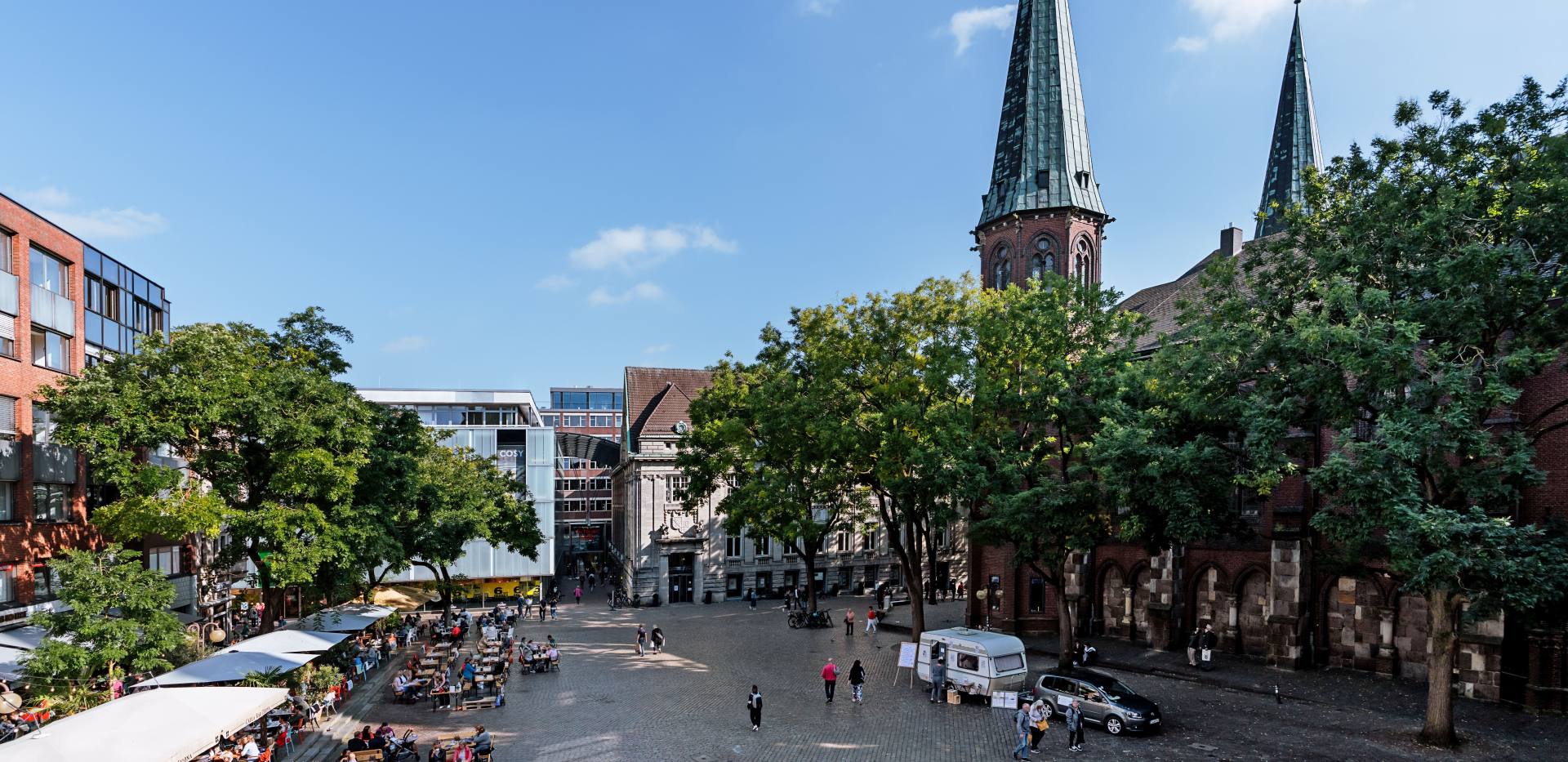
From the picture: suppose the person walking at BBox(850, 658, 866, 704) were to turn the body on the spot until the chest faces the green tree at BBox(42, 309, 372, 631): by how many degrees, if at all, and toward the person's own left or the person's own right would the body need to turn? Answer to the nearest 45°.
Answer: approximately 90° to the person's own left

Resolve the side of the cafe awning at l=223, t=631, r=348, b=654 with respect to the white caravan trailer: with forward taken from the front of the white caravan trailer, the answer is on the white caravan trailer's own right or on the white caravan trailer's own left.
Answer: on the white caravan trailer's own right

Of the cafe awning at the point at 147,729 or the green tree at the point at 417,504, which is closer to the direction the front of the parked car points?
the cafe awning

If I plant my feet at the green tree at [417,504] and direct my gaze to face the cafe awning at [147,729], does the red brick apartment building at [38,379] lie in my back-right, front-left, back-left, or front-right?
front-right

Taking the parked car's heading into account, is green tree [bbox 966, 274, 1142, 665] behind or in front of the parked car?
behind

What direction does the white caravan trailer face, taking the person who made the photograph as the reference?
facing the viewer and to the right of the viewer

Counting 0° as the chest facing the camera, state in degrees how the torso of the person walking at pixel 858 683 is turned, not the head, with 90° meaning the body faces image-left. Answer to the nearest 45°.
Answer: approximately 180°

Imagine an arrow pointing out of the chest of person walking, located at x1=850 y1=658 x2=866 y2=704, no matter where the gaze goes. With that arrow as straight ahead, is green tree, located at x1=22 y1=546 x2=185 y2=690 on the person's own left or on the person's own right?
on the person's own left

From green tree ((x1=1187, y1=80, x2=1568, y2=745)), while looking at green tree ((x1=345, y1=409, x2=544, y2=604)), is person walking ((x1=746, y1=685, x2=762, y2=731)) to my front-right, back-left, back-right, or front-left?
front-left
